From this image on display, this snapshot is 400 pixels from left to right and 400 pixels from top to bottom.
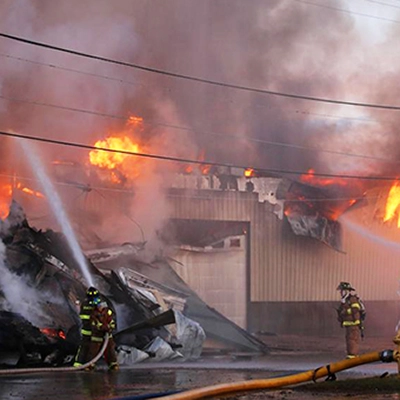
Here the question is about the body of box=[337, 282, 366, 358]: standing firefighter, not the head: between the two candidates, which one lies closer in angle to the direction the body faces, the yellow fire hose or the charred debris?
the charred debris

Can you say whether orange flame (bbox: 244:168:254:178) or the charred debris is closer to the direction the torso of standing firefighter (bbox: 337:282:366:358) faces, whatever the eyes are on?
the charred debris

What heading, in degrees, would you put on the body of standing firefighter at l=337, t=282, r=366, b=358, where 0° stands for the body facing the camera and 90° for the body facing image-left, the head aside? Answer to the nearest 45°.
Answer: approximately 90°

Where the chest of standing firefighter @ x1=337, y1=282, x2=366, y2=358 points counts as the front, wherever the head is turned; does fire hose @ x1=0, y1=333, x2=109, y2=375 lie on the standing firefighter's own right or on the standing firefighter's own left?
on the standing firefighter's own left
